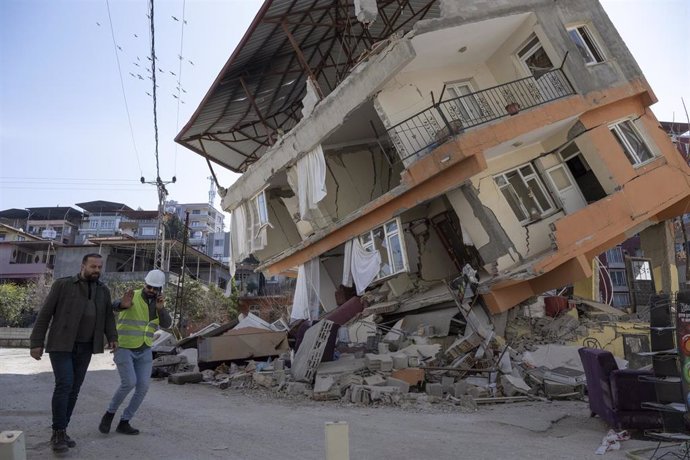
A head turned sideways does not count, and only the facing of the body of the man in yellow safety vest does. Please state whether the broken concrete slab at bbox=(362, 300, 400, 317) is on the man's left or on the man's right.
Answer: on the man's left

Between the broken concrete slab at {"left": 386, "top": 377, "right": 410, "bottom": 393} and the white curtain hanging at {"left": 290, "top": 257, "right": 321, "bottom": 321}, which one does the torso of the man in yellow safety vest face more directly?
the broken concrete slab
